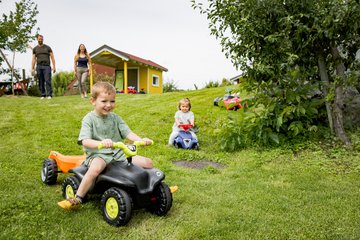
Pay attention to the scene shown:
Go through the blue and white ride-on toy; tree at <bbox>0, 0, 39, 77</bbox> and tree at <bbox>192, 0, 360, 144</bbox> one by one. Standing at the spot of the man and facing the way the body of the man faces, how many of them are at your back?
1

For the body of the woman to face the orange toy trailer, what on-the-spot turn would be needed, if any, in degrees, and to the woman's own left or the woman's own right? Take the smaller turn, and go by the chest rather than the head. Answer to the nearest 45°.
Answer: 0° — they already face it

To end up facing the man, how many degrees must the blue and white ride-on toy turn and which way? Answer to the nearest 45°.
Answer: approximately 135° to its right

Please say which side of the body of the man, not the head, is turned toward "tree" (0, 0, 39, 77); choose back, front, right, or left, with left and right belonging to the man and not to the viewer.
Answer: back

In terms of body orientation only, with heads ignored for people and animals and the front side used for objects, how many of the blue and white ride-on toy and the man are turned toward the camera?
2

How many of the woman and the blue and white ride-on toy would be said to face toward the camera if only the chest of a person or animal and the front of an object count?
2

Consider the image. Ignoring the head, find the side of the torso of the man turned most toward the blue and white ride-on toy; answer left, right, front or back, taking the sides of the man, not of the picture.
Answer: front

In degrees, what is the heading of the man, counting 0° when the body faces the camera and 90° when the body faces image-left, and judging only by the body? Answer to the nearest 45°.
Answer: approximately 0°

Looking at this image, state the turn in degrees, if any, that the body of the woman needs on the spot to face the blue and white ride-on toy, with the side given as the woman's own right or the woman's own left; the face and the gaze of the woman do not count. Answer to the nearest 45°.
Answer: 0° — they already face it

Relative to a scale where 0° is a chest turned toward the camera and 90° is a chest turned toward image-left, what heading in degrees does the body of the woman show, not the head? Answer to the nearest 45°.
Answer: approximately 0°

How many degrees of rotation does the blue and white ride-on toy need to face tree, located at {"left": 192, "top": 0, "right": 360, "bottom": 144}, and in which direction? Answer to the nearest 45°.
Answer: approximately 90° to its left
